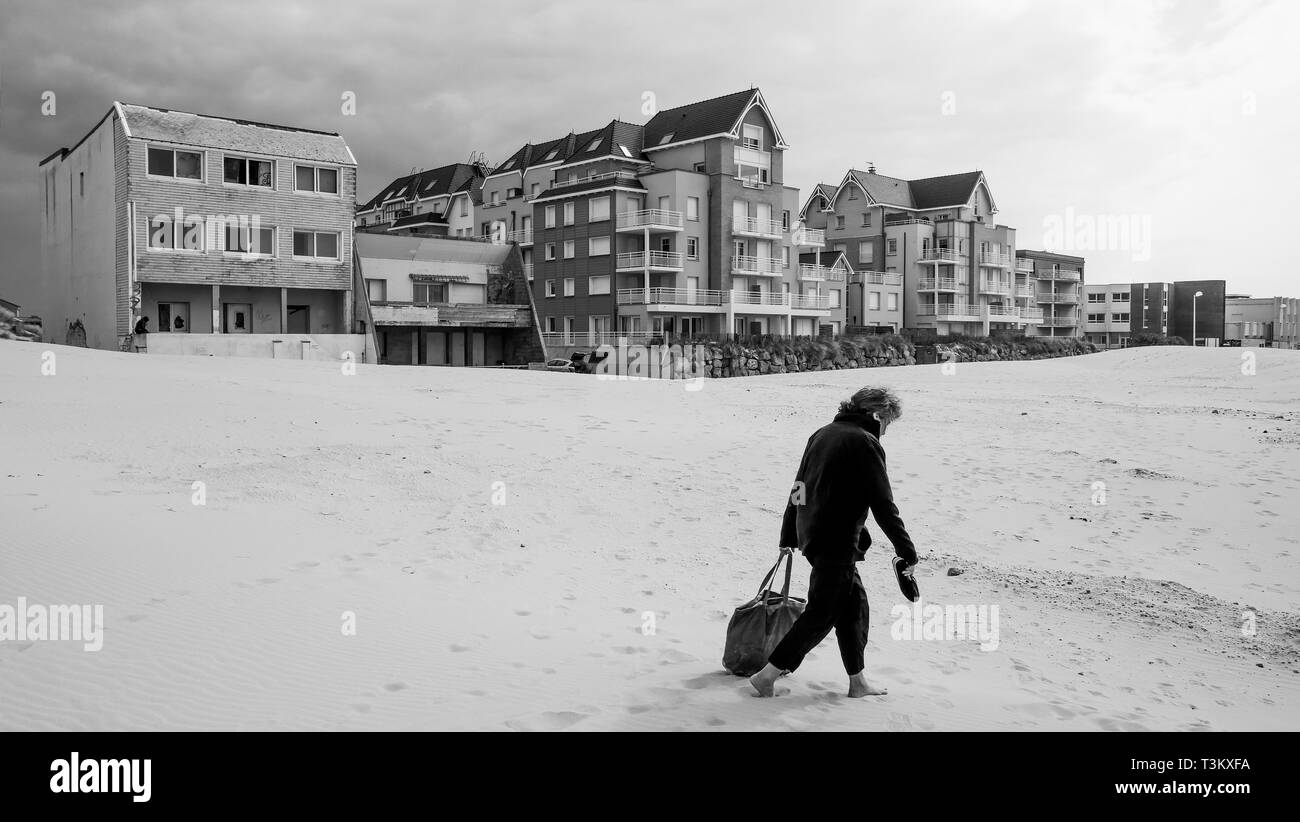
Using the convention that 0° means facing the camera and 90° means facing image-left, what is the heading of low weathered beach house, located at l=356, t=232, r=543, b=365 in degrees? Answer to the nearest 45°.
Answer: approximately 0°

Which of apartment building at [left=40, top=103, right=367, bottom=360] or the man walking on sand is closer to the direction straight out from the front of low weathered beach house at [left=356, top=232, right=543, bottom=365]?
the man walking on sand

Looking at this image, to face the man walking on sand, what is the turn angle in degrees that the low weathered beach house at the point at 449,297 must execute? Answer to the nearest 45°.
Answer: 0° — it already faces them

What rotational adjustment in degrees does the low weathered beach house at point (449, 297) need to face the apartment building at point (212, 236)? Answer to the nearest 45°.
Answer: approximately 45° to its right
